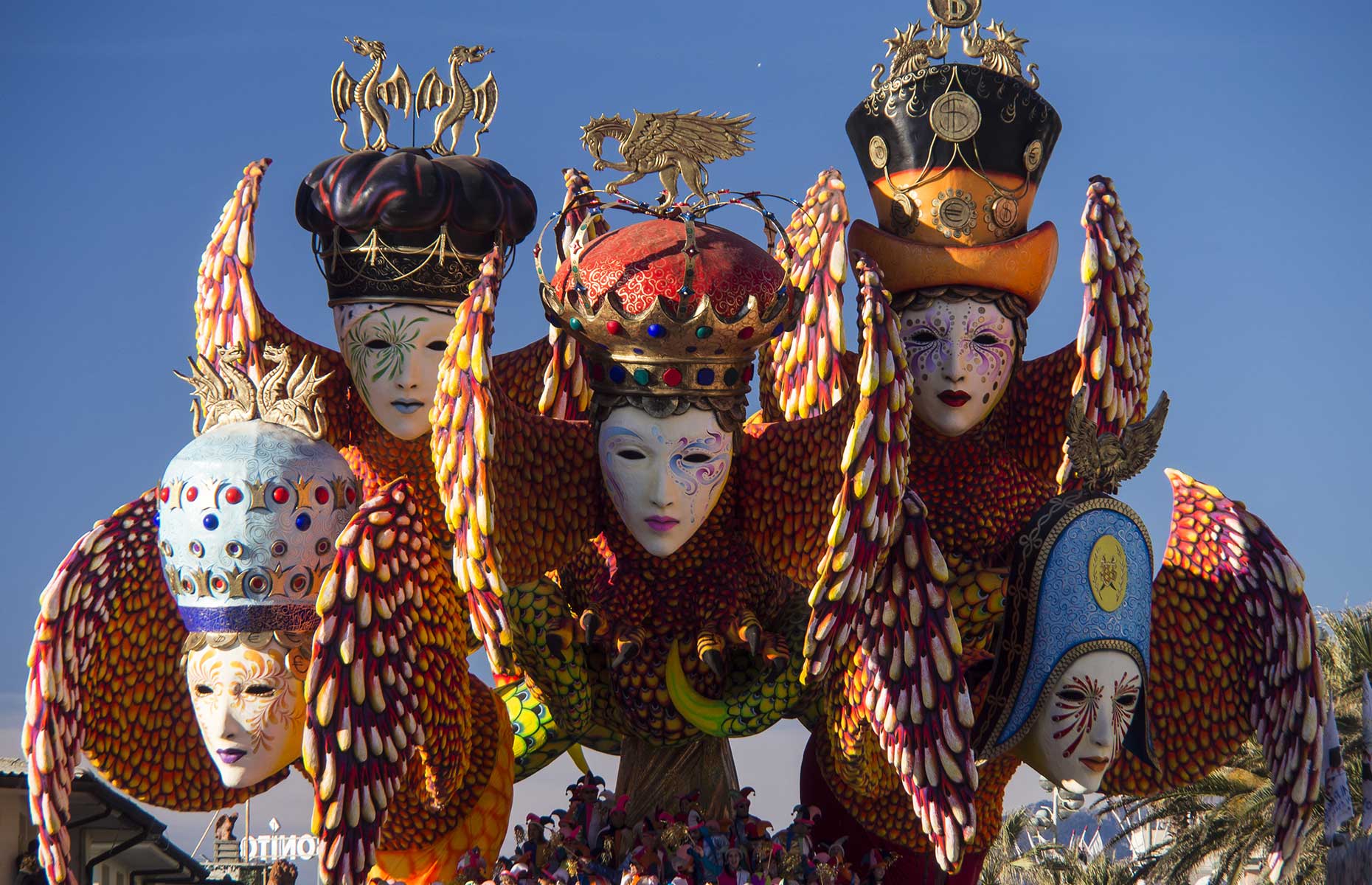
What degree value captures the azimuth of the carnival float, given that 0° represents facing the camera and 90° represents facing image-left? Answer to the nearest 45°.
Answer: approximately 0°

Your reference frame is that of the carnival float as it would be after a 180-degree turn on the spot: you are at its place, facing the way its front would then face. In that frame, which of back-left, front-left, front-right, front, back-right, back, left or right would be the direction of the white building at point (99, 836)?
front-left

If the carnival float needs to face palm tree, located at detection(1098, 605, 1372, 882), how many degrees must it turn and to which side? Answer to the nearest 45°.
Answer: approximately 135° to its left
